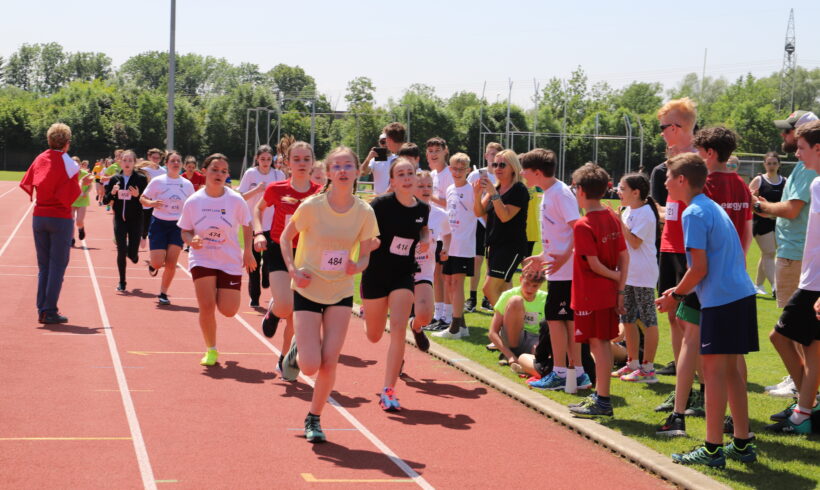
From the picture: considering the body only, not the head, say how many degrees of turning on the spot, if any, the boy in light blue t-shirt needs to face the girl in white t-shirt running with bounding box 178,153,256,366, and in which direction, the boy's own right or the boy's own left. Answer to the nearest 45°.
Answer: approximately 45° to the boy's own right

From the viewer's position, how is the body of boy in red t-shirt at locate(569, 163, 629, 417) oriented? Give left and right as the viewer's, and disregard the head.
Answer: facing away from the viewer and to the left of the viewer

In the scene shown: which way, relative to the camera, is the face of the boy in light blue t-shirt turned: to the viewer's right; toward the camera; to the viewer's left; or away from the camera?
to the viewer's left

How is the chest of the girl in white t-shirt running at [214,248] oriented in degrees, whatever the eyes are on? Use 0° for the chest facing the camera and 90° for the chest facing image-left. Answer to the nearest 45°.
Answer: approximately 0°

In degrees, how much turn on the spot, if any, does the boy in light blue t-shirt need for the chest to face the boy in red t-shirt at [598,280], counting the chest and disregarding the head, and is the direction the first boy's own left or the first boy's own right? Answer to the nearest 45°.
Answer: approximately 45° to the first boy's own right

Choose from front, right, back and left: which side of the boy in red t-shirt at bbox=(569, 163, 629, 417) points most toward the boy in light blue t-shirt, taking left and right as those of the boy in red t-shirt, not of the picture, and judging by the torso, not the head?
back

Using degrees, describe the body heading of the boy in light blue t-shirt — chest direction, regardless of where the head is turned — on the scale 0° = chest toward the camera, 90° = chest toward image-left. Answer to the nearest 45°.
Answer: approximately 90°

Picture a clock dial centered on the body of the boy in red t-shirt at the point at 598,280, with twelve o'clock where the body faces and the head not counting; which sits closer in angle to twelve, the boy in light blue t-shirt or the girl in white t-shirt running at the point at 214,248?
the girl in white t-shirt running

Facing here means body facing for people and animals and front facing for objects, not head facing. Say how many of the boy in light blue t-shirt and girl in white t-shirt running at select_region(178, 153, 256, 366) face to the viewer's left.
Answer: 1
